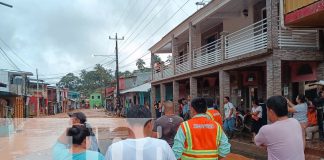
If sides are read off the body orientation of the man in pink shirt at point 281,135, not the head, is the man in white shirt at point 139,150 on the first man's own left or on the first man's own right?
on the first man's own left

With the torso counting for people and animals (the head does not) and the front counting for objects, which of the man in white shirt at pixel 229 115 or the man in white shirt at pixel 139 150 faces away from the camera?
the man in white shirt at pixel 139 150

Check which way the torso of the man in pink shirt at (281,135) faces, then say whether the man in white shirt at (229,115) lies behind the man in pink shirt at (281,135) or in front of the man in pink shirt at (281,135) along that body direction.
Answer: in front

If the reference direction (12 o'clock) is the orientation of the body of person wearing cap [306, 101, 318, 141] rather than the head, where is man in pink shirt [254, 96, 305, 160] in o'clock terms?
The man in pink shirt is roughly at 9 o'clock from the person wearing cap.

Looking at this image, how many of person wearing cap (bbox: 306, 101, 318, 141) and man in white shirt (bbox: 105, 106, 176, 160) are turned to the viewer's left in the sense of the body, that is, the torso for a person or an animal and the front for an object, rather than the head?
1

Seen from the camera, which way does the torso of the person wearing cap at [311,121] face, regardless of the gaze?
to the viewer's left

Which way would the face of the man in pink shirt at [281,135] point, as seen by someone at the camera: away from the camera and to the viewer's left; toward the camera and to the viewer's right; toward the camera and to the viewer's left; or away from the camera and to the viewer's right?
away from the camera and to the viewer's left

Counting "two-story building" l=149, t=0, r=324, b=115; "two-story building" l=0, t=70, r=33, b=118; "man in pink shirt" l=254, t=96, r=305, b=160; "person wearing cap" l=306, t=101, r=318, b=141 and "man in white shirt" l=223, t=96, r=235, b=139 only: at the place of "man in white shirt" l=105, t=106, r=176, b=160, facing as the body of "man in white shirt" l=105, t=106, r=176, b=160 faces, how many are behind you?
0

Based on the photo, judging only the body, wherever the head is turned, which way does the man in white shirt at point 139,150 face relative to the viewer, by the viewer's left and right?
facing away from the viewer

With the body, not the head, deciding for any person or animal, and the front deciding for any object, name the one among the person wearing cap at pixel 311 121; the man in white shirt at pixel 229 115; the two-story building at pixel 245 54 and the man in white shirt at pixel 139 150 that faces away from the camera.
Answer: the man in white shirt at pixel 139 150

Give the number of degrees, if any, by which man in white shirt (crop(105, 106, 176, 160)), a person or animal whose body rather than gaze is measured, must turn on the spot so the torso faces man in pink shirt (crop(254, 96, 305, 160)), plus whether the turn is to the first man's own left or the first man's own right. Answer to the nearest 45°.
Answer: approximately 45° to the first man's own right

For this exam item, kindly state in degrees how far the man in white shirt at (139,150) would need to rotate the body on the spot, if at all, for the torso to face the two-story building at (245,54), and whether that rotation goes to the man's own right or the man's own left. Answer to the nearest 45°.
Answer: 0° — they already face it

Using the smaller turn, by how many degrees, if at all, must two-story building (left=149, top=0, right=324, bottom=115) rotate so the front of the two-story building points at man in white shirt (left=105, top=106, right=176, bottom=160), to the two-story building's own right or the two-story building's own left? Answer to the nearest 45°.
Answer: approximately 45° to the two-story building's own left

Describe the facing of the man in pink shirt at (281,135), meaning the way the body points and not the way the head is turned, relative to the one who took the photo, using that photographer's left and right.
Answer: facing away from the viewer and to the left of the viewer
